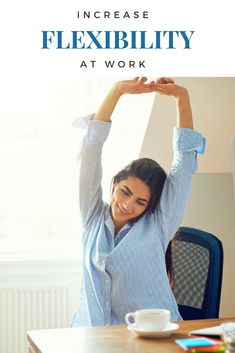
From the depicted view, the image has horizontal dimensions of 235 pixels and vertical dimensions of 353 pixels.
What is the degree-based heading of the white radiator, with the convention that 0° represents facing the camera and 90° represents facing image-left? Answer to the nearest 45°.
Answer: approximately 0°

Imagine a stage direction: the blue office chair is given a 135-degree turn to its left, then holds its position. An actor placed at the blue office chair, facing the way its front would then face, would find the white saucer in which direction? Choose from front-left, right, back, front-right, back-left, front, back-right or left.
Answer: right

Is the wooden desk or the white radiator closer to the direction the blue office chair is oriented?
the wooden desk

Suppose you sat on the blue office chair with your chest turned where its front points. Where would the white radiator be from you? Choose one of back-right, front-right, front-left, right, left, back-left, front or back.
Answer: right

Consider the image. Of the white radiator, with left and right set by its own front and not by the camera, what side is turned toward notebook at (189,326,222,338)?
front

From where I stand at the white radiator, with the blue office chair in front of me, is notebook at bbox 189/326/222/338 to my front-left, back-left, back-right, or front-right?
front-right

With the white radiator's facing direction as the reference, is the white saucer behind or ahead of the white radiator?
ahead

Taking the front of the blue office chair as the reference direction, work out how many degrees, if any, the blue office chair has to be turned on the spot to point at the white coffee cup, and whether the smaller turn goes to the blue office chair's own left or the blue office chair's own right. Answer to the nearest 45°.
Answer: approximately 45° to the blue office chair's own left

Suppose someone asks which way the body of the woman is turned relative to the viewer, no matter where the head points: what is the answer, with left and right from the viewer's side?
facing the viewer and to the left of the viewer

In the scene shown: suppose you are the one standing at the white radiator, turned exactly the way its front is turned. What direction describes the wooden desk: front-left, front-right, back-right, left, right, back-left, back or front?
front

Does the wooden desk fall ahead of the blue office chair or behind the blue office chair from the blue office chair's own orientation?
ahead
